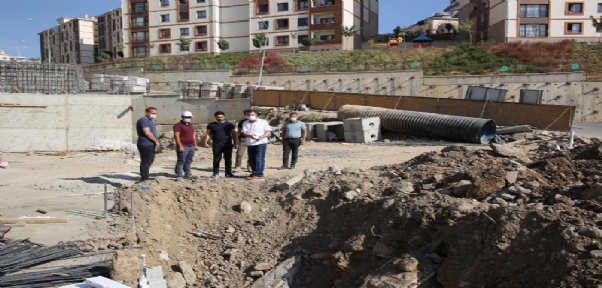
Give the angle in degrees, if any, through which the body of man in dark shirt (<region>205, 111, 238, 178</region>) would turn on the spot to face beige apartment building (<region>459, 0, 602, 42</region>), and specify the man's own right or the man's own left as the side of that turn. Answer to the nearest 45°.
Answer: approximately 135° to the man's own left

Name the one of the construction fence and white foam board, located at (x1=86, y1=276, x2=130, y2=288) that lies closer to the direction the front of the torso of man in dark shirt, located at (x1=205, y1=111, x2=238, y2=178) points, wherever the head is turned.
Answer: the white foam board

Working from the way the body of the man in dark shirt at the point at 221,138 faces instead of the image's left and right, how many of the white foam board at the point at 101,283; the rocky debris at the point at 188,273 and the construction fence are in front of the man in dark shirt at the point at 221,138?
2

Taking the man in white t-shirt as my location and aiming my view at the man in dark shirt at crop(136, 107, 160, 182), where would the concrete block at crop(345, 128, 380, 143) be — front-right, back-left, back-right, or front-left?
back-right

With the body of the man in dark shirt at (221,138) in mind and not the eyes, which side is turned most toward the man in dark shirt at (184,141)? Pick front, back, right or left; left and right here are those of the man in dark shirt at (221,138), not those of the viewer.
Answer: right

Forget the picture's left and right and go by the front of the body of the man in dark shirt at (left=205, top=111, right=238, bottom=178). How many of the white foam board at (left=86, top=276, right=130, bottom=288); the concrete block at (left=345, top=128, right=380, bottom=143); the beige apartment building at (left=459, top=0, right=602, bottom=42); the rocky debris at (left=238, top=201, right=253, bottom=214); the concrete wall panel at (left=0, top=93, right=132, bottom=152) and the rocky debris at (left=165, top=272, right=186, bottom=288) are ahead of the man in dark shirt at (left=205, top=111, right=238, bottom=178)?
3

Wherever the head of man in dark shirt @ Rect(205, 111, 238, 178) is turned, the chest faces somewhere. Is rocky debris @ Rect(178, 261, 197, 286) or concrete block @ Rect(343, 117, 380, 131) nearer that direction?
the rocky debris

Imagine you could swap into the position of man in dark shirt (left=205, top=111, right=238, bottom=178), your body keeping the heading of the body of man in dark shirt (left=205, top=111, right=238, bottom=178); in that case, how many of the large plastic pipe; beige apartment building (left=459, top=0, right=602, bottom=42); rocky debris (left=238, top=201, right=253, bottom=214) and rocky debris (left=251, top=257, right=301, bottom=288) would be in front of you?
2

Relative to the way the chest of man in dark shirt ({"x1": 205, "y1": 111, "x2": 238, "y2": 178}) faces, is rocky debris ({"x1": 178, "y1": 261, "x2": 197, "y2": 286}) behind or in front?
in front

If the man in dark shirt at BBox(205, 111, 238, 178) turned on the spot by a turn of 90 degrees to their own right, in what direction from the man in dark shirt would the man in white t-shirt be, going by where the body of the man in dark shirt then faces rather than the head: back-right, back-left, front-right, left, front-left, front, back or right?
back

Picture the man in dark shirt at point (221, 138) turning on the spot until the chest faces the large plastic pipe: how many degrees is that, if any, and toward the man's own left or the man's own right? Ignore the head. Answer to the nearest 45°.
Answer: approximately 135° to the man's own left

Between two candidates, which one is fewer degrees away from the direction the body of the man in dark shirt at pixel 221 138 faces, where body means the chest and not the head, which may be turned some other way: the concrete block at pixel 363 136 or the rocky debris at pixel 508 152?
the rocky debris

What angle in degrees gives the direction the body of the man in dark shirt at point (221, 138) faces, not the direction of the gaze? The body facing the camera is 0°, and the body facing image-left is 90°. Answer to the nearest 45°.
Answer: approximately 0°

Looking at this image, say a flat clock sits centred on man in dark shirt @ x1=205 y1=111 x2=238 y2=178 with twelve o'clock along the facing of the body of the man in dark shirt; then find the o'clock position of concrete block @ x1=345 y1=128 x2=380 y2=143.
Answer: The concrete block is roughly at 7 o'clock from the man in dark shirt.

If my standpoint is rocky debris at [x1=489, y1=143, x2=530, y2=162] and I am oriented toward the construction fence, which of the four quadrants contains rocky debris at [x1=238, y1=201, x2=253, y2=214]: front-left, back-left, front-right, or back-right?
back-left

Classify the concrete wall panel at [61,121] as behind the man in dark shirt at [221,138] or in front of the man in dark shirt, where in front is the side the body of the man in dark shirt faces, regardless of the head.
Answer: behind
